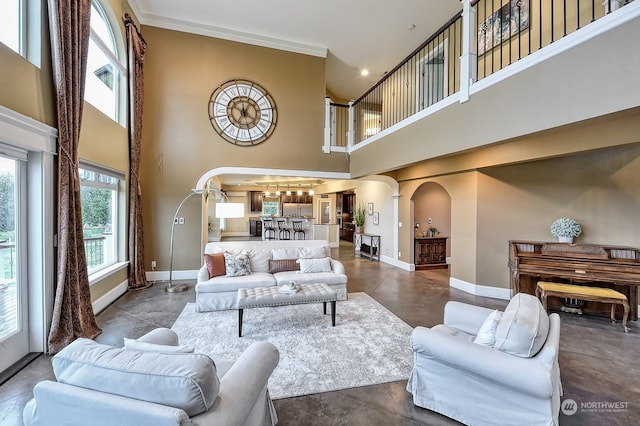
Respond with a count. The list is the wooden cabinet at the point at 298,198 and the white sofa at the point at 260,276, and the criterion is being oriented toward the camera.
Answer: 2

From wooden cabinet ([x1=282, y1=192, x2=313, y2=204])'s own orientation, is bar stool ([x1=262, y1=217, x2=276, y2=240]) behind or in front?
in front

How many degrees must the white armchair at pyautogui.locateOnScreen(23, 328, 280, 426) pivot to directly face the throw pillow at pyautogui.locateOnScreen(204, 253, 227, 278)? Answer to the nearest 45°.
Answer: approximately 45° to its left

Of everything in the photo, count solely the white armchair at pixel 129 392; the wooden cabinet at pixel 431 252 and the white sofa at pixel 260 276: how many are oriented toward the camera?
2

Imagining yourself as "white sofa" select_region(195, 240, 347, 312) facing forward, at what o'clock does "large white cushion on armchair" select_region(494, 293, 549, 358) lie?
The large white cushion on armchair is roughly at 11 o'clock from the white sofa.

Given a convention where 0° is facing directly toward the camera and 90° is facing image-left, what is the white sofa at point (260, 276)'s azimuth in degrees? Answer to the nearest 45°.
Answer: approximately 0°

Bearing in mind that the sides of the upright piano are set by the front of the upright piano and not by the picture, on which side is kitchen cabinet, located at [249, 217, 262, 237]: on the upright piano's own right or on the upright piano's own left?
on the upright piano's own right

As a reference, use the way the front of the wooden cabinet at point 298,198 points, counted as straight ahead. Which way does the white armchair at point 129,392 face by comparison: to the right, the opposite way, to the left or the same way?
the opposite way

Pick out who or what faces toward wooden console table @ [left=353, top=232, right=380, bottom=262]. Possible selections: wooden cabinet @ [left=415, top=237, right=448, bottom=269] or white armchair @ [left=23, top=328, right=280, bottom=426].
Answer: the white armchair

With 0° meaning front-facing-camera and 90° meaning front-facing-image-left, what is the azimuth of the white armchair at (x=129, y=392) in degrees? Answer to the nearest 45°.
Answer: approximately 225°

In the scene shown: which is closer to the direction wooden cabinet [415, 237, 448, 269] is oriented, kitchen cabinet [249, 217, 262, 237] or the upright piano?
the upright piano

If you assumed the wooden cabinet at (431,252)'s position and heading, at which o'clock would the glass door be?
The glass door is roughly at 1 o'clock from the wooden cabinet.

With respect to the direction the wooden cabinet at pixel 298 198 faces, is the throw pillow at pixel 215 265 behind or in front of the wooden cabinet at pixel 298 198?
in front

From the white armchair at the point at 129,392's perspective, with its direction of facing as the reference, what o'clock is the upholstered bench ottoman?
The upholstered bench ottoman is roughly at 12 o'clock from the white armchair.

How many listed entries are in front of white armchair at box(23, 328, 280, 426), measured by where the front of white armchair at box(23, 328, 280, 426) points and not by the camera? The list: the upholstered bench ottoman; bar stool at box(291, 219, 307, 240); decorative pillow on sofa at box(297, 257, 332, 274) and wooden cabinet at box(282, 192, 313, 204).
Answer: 4

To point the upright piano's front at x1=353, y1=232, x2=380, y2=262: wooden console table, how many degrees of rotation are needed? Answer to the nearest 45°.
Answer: approximately 135° to its right
